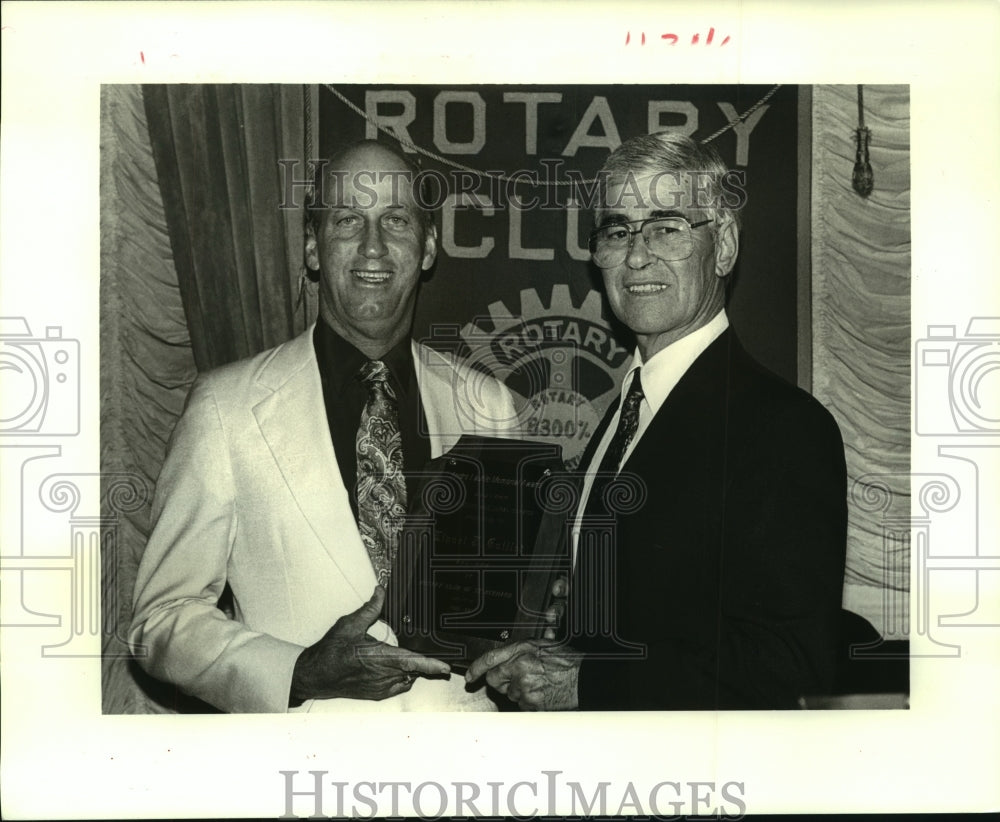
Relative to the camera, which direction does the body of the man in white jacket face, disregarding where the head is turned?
toward the camera

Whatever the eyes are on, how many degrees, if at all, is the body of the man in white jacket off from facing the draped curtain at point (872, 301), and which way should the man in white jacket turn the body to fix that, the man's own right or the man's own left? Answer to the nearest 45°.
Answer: approximately 90° to the man's own left
